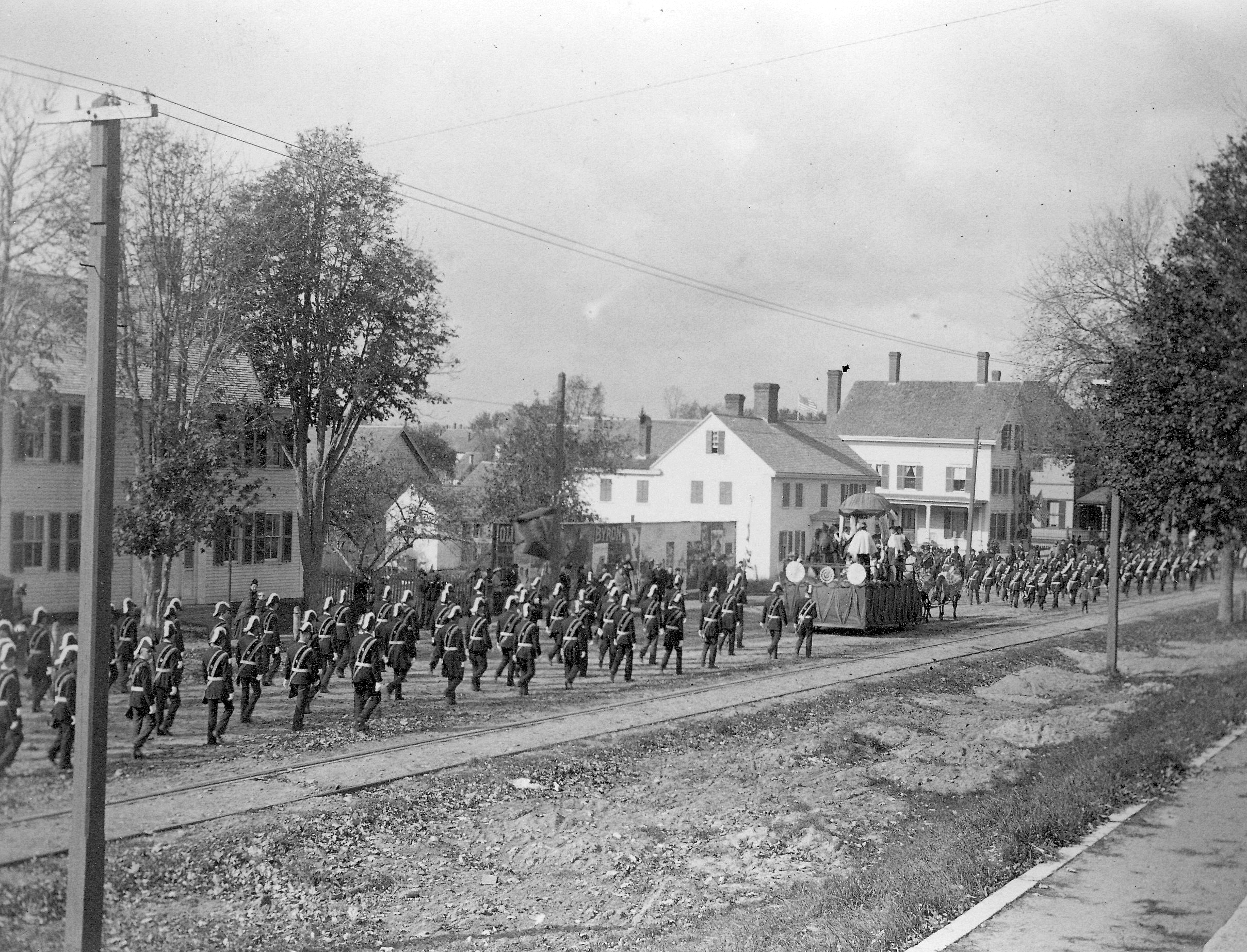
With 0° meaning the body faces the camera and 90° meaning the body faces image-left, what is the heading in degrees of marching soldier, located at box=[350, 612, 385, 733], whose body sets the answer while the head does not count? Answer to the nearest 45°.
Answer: approximately 225°

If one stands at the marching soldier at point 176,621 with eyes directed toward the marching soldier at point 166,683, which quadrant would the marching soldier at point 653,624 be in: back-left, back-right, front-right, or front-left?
back-left

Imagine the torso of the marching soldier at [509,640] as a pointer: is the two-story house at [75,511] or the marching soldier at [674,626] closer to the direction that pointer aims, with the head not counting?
the marching soldier

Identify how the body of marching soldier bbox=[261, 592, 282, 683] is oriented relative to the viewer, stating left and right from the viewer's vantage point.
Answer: facing away from the viewer and to the right of the viewer

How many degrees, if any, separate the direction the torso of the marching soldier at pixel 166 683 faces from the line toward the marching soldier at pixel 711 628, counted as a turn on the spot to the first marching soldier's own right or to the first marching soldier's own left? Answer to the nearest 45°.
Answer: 0° — they already face them

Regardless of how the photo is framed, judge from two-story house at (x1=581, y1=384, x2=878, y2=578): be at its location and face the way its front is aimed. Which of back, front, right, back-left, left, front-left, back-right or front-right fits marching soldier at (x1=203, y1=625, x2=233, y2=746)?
front-right
